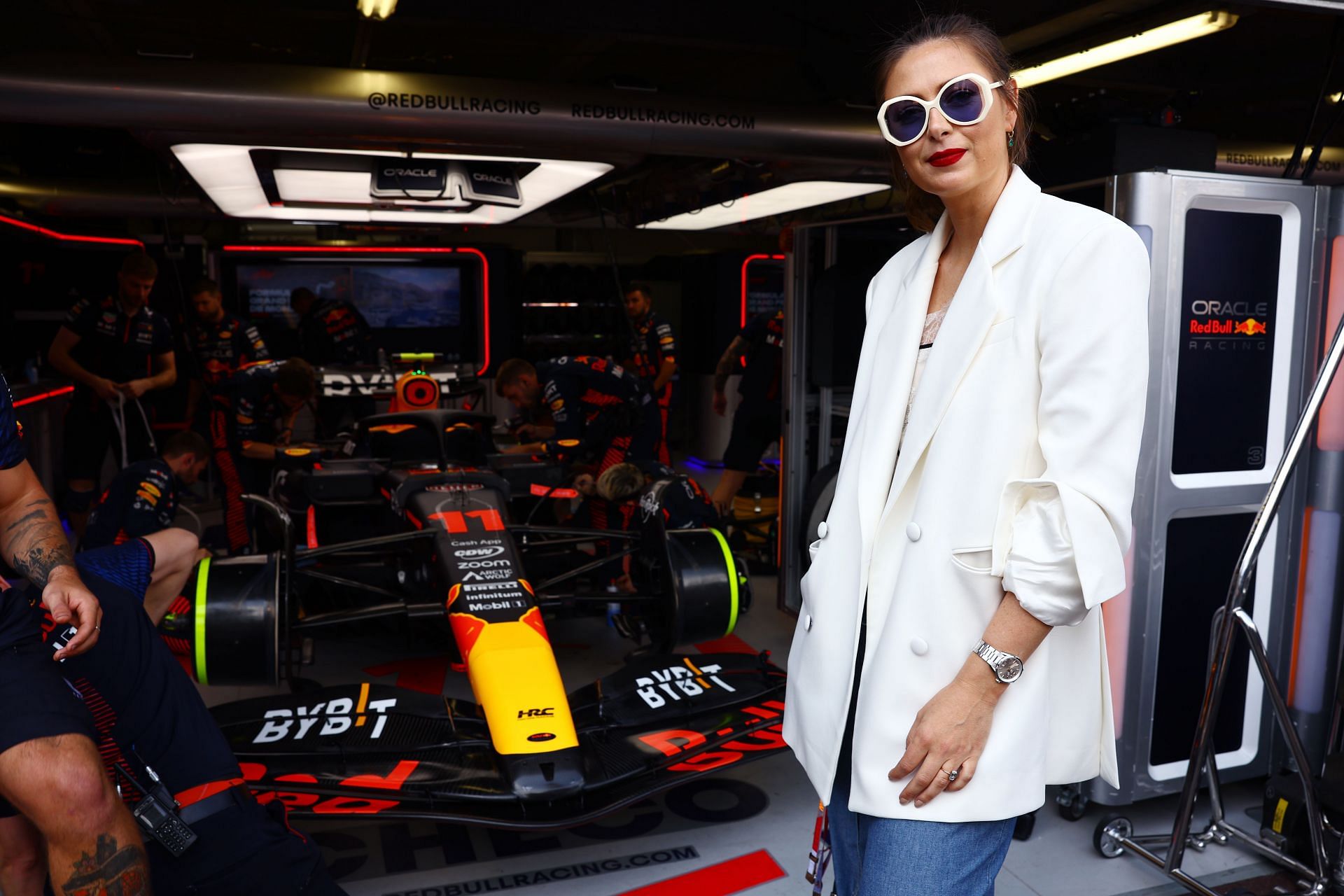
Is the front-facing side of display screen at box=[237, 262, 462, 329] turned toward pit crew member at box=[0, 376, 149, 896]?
yes

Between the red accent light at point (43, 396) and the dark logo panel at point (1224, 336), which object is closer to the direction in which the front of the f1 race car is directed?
the dark logo panel

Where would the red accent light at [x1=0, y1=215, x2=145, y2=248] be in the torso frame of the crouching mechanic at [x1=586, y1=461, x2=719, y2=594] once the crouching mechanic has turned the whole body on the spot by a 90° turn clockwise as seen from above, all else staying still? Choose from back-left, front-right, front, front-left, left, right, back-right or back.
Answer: front-left

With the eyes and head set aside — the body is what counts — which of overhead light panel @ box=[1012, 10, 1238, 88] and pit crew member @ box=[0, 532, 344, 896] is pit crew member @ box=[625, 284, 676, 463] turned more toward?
the pit crew member

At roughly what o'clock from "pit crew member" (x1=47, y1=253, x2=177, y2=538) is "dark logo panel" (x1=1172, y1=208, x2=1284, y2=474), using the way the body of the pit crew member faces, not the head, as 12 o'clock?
The dark logo panel is roughly at 11 o'clock from the pit crew member.

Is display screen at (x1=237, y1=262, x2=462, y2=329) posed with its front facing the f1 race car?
yes

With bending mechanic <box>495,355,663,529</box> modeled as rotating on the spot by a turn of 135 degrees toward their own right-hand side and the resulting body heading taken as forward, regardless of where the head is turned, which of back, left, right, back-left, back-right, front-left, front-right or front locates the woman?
back-right

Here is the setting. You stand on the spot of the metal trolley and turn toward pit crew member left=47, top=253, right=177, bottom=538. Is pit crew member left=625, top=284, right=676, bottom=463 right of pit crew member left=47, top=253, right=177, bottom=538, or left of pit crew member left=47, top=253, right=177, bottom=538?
right

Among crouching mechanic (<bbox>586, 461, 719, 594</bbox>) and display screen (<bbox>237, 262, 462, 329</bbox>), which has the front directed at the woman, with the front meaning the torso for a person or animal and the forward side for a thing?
the display screen
